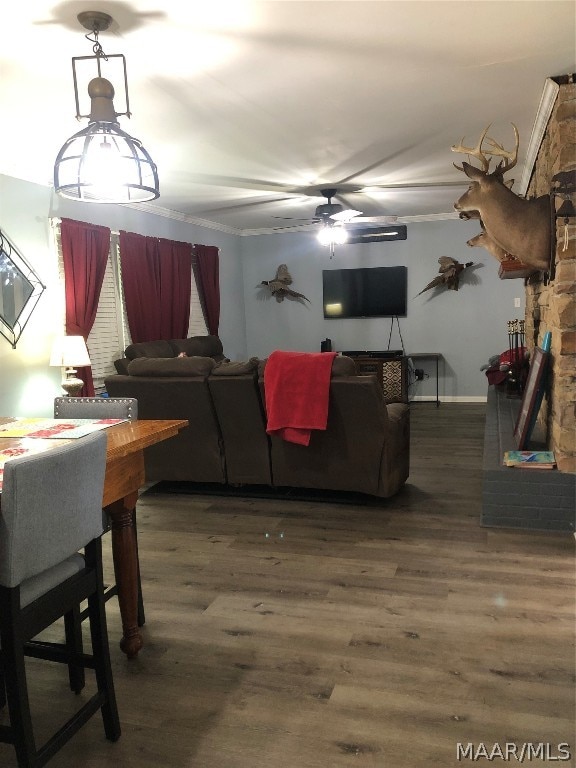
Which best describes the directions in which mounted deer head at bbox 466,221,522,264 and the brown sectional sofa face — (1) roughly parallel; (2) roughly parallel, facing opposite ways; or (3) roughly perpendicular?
roughly perpendicular

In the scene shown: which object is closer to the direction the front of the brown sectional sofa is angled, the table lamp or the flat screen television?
the flat screen television

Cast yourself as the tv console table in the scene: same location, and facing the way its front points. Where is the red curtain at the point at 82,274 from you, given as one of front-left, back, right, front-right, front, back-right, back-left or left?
front-right

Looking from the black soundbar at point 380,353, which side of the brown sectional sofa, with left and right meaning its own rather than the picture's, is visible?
front

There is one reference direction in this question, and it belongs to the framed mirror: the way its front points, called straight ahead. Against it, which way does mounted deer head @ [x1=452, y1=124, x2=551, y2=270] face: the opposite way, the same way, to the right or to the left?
the opposite way

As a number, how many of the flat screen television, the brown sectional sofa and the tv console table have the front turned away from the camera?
1

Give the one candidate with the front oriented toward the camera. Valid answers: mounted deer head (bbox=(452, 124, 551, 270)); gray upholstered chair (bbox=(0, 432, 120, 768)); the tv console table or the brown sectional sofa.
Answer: the tv console table

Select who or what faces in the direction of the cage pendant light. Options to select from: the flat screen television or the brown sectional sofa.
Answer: the flat screen television

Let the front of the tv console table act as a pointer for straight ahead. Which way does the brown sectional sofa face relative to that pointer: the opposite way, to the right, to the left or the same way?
the opposite way

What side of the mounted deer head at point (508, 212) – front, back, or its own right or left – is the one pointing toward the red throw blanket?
front

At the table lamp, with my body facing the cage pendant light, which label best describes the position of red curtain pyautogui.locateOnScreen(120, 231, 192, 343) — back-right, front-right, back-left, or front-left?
back-left

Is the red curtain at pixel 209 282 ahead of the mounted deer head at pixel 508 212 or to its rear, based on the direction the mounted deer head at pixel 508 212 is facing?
ahead

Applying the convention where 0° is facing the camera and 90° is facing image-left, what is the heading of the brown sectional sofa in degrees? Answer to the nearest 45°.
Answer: approximately 180°

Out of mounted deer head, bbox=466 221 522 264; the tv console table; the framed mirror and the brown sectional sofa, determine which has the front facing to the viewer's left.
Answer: the mounted deer head

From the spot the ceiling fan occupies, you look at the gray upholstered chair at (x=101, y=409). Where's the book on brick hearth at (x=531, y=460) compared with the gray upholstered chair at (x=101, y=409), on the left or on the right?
left

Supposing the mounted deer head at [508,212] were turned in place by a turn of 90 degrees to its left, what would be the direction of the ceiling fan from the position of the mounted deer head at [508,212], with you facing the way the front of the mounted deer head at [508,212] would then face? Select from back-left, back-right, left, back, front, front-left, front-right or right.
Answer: back-right

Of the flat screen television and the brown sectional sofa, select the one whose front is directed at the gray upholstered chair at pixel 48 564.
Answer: the flat screen television

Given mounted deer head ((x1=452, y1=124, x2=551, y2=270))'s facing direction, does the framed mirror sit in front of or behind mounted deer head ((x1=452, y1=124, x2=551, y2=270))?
in front
